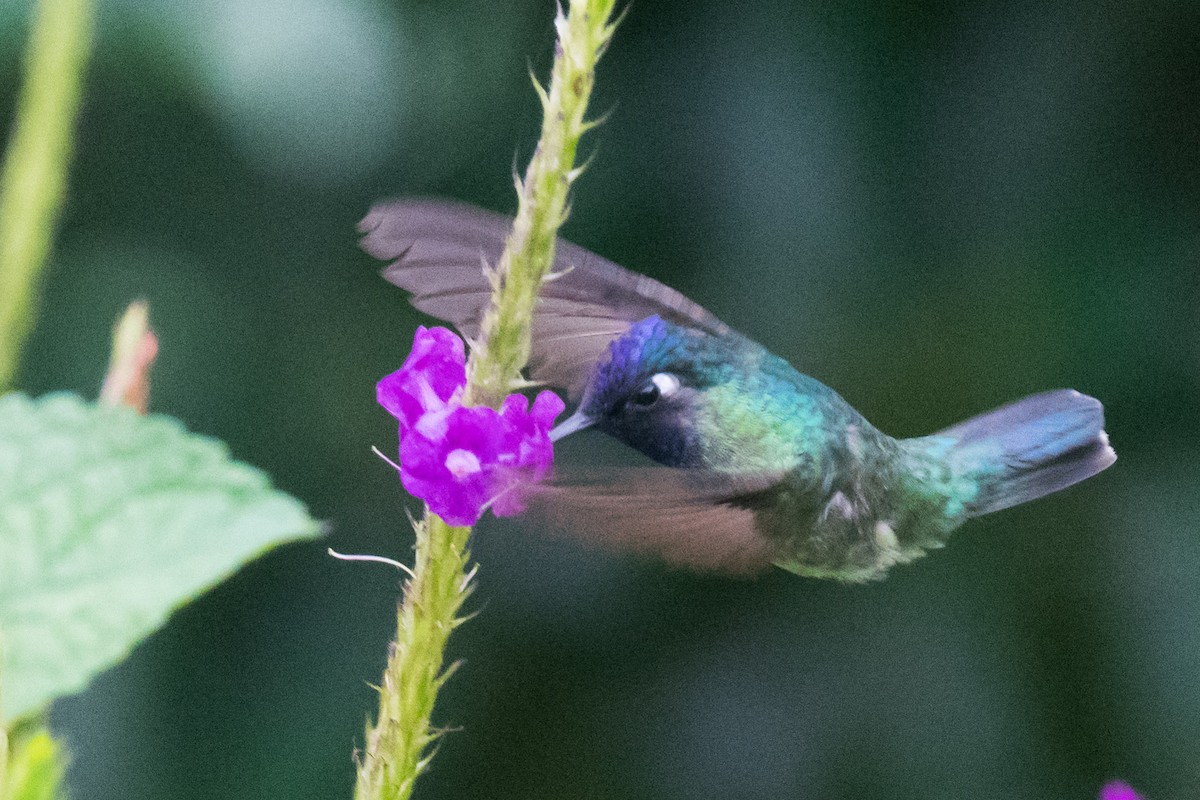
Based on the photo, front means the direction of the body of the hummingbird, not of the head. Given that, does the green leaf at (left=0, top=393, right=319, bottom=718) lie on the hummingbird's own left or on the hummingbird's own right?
on the hummingbird's own left

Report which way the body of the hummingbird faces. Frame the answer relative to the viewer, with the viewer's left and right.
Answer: facing to the left of the viewer

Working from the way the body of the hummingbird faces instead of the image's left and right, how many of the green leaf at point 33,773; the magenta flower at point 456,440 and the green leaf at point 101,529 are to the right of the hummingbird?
0

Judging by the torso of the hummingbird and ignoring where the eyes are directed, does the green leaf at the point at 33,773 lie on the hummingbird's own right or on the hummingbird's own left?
on the hummingbird's own left
